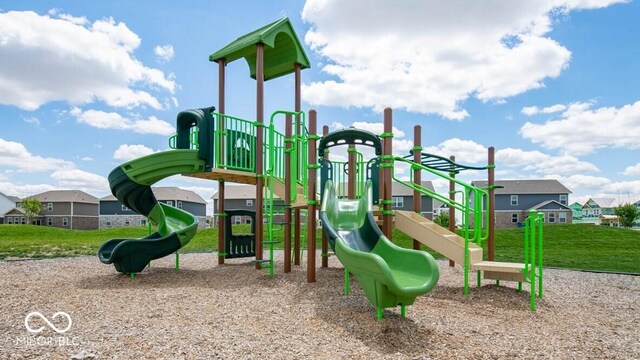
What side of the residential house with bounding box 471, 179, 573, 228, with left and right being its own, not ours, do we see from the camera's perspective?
back
